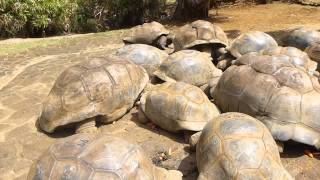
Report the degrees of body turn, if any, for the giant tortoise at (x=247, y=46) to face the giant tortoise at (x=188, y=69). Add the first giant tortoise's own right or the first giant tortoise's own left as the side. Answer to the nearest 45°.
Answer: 0° — it already faces it

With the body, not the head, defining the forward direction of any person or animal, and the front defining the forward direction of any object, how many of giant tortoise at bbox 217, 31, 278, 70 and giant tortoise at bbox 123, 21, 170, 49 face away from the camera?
0
